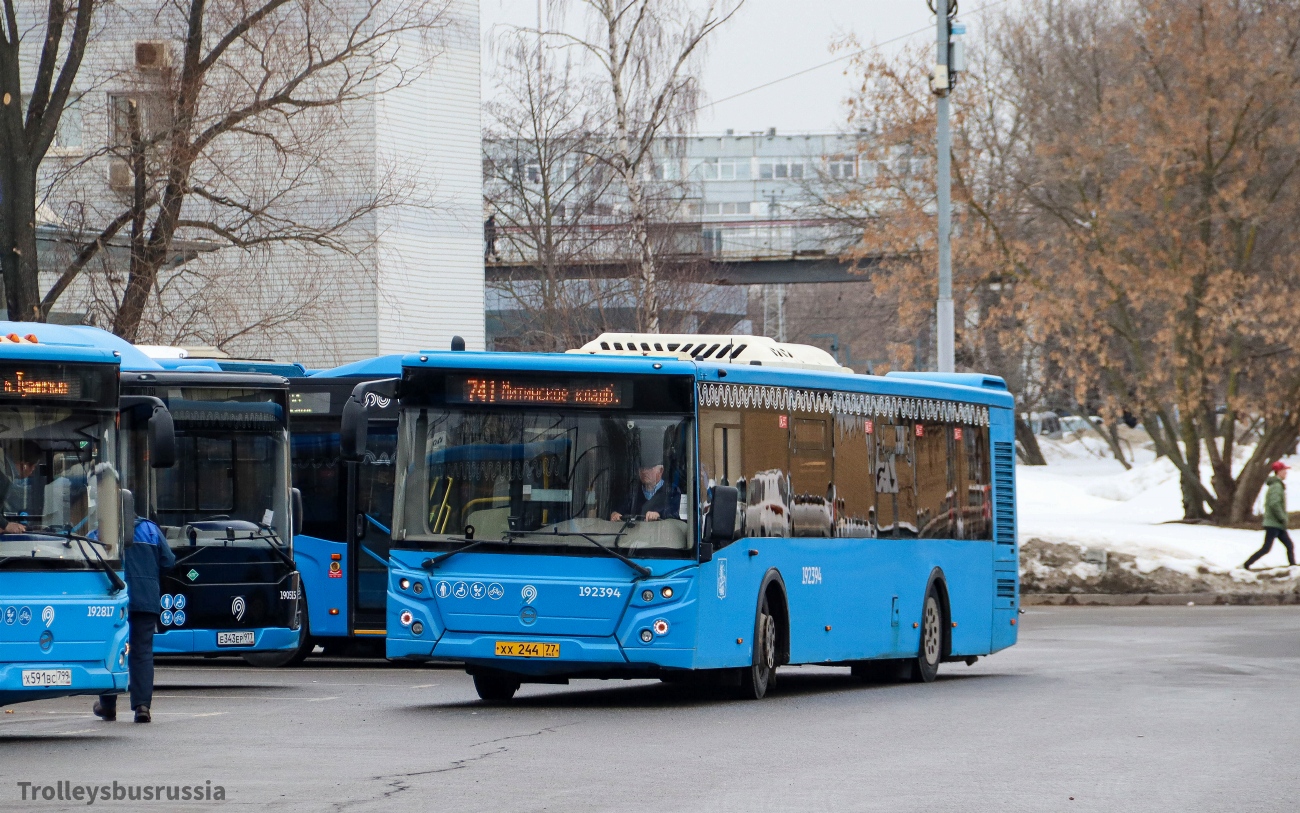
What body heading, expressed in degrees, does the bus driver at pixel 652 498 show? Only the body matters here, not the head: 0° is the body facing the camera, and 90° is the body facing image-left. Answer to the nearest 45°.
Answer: approximately 45°

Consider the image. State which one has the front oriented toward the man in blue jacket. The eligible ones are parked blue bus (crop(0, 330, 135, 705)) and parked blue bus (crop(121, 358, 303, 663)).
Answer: parked blue bus (crop(121, 358, 303, 663))

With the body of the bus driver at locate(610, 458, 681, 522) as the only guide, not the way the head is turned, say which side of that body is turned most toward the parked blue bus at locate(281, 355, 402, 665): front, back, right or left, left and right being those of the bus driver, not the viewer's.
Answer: right

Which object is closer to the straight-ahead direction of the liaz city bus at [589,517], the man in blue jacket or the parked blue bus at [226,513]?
the man in blue jacket

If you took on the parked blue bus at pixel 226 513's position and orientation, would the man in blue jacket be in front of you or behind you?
in front

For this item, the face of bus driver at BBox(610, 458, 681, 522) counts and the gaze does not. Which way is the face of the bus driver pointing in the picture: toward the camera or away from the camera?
toward the camera

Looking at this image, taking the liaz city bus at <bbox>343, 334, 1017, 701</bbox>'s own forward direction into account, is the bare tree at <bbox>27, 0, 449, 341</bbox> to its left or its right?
on its right

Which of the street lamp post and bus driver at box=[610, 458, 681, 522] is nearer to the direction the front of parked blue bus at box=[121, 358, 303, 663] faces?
the bus driver

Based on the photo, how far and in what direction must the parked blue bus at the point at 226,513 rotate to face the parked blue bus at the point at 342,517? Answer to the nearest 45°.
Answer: approximately 135° to its left

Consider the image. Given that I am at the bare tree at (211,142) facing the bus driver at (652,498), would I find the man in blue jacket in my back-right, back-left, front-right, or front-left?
front-right

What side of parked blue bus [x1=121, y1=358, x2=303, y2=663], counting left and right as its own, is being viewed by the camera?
front

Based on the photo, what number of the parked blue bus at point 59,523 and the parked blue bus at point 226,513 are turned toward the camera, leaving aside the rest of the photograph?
2

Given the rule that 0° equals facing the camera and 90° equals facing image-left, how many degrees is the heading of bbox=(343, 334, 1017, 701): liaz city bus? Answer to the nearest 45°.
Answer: approximately 45°

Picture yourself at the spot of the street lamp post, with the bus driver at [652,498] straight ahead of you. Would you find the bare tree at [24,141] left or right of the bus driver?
right

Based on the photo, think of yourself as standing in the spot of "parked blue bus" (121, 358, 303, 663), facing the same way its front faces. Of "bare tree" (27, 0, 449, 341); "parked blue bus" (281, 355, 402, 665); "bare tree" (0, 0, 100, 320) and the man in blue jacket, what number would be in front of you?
1

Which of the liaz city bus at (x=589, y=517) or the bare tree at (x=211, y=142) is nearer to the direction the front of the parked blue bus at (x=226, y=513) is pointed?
the liaz city bus

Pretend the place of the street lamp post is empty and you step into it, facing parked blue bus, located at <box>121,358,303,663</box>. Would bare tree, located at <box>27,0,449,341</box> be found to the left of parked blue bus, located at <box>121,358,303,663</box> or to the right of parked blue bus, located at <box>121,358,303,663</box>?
right
